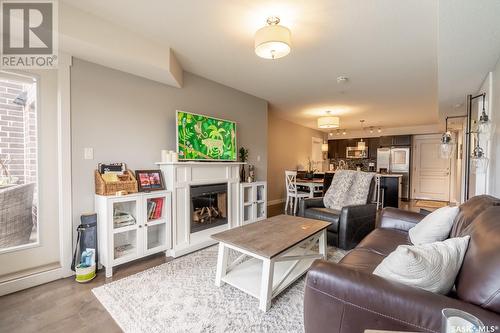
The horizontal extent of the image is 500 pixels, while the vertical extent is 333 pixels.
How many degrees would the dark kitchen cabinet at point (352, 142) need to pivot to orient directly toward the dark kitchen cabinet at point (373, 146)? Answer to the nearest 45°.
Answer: approximately 90° to its left

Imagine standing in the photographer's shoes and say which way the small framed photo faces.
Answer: facing the viewer and to the right of the viewer

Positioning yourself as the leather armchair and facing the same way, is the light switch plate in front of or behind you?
in front

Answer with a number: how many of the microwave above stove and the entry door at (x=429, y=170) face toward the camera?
2

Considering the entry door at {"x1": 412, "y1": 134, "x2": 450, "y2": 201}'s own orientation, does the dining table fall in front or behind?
in front

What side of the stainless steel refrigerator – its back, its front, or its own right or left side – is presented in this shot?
front

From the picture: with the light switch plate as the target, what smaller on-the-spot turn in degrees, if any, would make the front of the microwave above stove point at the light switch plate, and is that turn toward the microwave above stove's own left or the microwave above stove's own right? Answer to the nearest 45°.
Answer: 0° — it already faces it

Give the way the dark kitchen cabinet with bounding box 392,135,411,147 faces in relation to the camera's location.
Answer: facing the viewer

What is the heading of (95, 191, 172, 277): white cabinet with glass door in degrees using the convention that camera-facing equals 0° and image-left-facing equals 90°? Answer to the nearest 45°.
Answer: approximately 315°

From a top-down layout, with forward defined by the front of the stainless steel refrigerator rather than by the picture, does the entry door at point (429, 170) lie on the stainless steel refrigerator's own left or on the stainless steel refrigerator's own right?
on the stainless steel refrigerator's own left

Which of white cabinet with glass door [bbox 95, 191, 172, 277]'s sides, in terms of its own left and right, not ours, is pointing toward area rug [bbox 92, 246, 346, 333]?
front

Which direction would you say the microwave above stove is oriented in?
toward the camera

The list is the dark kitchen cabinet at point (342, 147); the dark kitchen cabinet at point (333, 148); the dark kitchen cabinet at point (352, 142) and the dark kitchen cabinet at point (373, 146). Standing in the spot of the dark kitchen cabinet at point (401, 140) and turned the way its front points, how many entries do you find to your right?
4

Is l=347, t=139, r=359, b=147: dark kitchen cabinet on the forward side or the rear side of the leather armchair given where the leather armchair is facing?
on the rear side

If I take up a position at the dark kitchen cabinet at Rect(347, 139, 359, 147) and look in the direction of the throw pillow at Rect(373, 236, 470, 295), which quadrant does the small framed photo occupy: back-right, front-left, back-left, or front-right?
front-right
